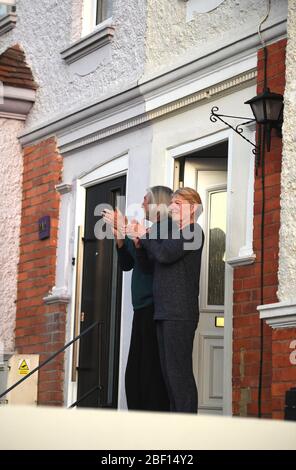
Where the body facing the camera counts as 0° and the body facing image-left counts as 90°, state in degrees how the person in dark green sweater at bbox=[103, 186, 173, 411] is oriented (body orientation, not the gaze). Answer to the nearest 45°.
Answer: approximately 90°

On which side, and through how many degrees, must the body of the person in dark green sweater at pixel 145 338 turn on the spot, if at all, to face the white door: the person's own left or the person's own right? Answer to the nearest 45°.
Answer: approximately 135° to the person's own right
